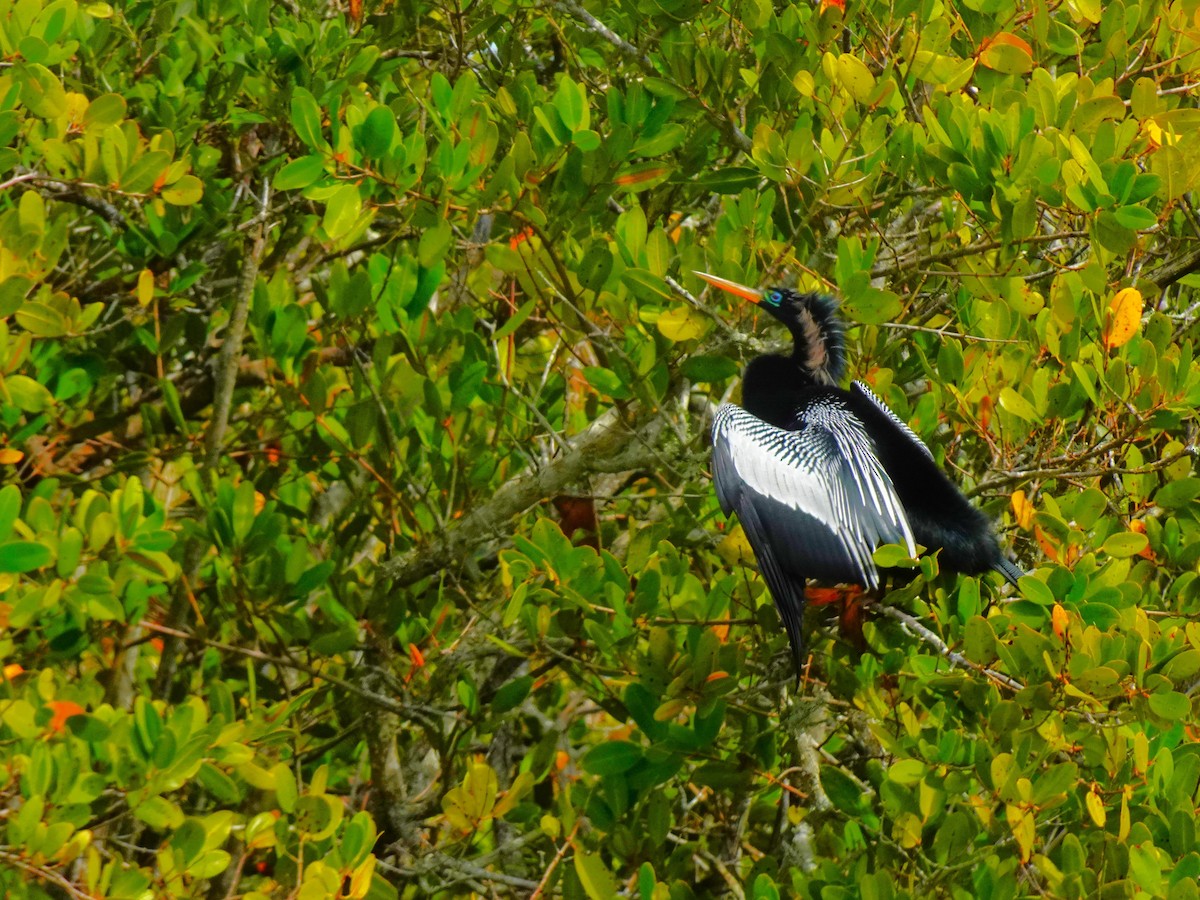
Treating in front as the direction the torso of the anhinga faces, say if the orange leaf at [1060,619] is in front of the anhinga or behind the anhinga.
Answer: behind

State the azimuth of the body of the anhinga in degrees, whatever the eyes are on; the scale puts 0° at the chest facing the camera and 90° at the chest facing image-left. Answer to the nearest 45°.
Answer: approximately 135°

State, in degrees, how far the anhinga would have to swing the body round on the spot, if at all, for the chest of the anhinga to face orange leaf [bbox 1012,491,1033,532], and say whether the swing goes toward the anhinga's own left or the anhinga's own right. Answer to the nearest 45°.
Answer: approximately 180°

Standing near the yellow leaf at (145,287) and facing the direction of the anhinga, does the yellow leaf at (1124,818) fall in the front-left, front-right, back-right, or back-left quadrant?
front-right

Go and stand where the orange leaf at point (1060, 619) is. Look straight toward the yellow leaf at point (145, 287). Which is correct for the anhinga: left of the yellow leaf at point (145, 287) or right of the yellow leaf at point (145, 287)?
right

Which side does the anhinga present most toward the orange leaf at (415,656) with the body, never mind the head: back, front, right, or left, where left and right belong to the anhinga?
left

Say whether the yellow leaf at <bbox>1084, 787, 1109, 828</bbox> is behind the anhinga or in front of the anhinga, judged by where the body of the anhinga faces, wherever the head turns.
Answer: behind
